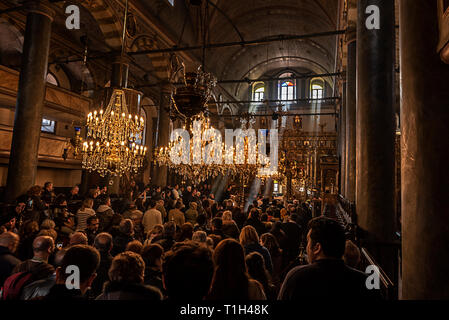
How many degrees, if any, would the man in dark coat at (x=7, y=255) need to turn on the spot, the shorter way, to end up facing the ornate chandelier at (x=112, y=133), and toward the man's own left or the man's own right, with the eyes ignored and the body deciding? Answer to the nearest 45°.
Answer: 0° — they already face it

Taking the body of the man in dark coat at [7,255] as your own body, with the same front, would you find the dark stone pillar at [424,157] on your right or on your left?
on your right

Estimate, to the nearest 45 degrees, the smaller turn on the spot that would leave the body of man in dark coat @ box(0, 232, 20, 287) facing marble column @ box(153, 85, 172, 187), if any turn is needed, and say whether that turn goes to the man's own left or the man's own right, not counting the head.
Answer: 0° — they already face it

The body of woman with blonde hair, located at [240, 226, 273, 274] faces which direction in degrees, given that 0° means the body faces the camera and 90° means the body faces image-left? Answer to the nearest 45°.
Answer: approximately 180°

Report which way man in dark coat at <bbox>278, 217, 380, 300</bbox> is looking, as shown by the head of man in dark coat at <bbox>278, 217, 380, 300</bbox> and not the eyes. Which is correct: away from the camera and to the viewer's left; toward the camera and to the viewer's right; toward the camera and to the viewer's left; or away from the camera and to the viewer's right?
away from the camera and to the viewer's left

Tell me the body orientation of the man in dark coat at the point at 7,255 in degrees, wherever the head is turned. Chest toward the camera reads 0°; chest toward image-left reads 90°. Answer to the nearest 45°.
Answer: approximately 225°

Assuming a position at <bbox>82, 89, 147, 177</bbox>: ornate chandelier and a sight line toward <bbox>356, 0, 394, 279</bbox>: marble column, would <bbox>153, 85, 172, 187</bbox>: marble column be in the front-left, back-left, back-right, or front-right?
back-left

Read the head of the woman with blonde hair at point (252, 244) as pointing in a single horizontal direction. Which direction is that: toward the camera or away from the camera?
away from the camera
